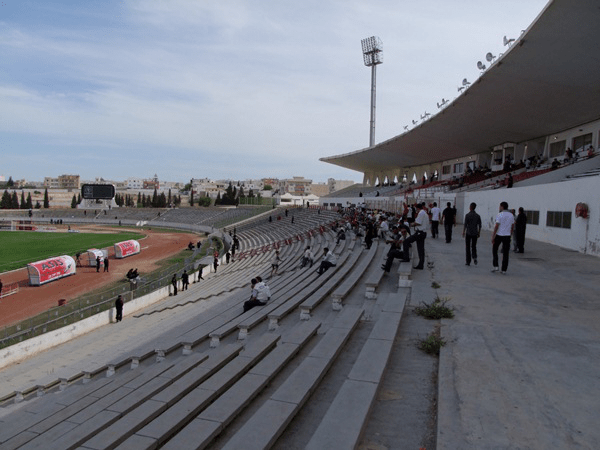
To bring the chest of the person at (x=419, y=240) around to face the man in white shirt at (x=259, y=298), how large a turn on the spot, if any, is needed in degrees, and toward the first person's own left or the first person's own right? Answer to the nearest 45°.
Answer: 0° — they already face them
